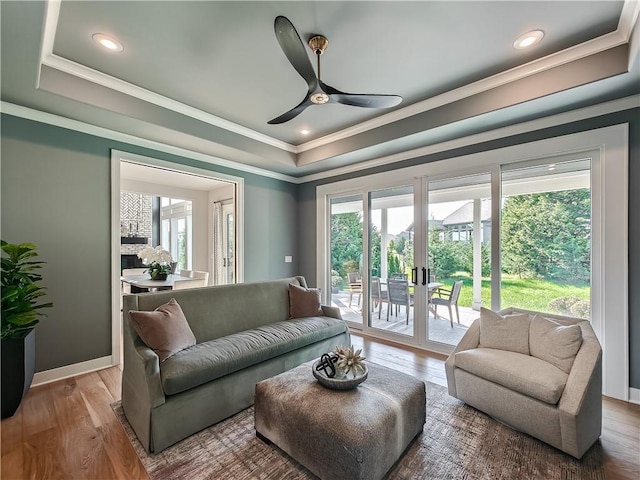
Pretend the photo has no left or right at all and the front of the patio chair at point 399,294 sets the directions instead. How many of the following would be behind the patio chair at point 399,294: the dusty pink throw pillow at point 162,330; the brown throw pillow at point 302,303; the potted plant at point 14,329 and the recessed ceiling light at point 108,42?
4

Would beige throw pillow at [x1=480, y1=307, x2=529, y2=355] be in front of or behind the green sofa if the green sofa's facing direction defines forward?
in front

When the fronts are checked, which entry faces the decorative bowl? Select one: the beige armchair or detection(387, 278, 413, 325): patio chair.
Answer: the beige armchair

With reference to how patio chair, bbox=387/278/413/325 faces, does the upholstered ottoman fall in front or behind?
behind

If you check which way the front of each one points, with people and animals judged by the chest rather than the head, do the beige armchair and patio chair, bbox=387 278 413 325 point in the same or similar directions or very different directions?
very different directions

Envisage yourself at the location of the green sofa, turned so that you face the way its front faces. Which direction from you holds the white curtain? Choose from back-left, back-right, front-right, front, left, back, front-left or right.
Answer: back-left

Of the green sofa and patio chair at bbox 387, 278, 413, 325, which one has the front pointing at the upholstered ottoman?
the green sofa

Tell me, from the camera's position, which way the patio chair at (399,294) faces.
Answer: facing away from the viewer and to the right of the viewer

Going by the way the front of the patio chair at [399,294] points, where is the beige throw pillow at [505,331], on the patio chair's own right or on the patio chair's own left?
on the patio chair's own right

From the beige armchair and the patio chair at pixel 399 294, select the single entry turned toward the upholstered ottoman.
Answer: the beige armchair

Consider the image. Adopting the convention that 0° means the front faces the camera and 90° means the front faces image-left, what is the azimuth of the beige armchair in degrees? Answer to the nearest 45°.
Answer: approximately 45°

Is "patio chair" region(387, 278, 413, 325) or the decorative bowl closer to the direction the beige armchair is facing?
the decorative bowl

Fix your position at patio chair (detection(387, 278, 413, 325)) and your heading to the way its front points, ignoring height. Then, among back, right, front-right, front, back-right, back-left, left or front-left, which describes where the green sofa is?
back
